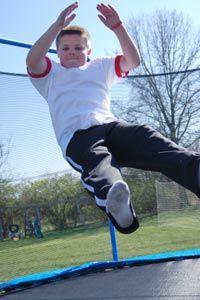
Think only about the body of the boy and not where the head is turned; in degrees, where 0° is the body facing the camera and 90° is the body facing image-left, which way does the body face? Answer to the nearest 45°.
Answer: approximately 0°

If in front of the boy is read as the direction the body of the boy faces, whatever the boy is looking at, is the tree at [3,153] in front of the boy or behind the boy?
behind
